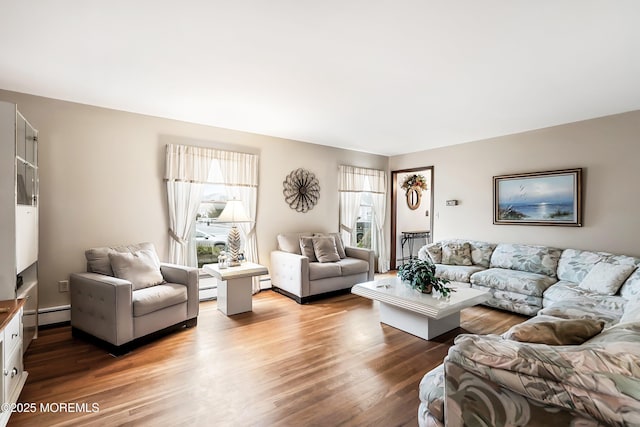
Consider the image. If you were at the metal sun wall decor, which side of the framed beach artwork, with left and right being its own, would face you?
front

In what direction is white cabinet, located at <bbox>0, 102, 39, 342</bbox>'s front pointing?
to the viewer's right

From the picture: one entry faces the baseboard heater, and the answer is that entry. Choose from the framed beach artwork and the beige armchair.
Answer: the framed beach artwork

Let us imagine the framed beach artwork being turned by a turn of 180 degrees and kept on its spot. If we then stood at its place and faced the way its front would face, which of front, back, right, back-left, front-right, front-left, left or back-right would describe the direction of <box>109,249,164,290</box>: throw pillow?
back

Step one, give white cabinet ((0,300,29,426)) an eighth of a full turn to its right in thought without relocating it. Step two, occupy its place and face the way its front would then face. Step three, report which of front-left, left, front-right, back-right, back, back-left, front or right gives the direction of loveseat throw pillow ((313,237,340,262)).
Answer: front-left

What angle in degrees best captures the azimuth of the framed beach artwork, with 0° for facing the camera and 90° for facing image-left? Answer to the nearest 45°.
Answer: approximately 45°

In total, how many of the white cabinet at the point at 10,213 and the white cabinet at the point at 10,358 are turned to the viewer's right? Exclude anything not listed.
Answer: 2

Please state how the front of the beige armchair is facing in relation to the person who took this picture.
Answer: facing the viewer and to the right of the viewer

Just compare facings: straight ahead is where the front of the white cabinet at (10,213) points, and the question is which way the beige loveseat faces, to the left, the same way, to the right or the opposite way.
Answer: to the right

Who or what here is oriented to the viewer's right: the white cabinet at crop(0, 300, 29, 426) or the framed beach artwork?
the white cabinet

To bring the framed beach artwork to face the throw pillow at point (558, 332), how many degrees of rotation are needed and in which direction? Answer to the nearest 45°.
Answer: approximately 45° to its left

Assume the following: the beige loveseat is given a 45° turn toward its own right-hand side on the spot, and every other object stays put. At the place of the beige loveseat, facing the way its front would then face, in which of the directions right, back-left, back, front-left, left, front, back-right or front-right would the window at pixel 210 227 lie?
right

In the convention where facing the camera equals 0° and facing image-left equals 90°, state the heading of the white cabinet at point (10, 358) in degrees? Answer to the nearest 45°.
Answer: approximately 270°
